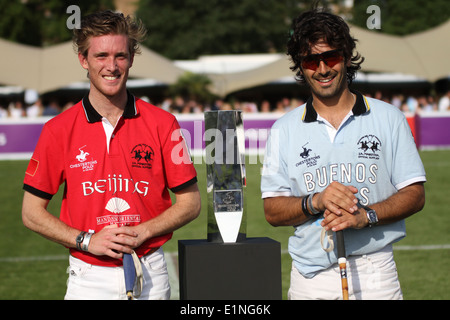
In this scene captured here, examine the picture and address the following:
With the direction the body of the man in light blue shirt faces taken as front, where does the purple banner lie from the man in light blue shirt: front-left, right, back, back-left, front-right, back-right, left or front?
back

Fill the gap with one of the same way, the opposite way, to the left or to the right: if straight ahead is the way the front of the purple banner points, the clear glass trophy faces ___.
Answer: the same way

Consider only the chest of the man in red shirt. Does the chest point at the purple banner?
no

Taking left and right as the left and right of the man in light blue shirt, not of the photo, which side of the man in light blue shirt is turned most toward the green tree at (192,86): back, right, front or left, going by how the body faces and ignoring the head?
back

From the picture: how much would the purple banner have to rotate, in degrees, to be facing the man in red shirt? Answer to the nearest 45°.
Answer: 0° — it already faces them

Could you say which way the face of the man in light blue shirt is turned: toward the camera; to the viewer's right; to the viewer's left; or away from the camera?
toward the camera

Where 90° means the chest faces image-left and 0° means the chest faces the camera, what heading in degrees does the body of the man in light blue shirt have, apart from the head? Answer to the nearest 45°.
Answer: approximately 0°

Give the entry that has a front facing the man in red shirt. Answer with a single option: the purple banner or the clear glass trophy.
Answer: the purple banner

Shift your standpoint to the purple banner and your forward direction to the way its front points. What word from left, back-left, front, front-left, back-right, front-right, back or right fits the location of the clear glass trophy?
front

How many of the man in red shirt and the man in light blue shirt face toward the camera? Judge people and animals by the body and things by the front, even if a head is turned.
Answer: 2

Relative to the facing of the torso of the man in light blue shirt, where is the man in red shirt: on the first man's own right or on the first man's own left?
on the first man's own right

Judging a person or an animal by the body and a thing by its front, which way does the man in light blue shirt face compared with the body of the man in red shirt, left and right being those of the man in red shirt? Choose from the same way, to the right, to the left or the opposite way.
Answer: the same way

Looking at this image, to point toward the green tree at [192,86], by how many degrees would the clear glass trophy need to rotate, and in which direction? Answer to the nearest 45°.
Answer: approximately 180°

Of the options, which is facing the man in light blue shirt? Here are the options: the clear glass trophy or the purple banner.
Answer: the purple banner

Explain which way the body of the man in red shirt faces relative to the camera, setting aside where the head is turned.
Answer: toward the camera

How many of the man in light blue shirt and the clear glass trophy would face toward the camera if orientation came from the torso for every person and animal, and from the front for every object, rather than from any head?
2
